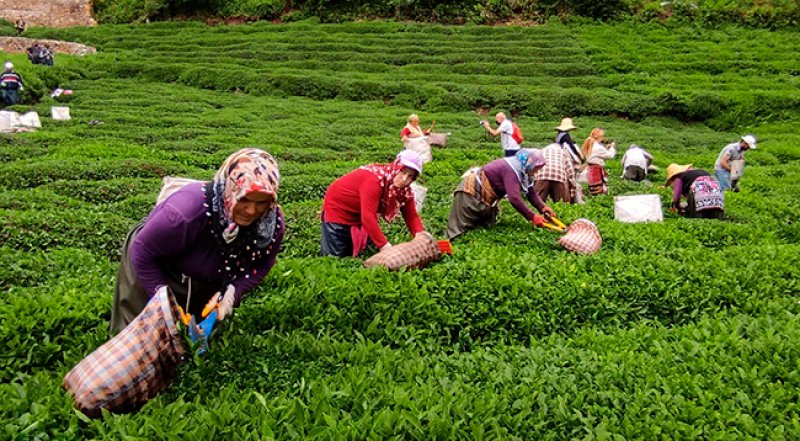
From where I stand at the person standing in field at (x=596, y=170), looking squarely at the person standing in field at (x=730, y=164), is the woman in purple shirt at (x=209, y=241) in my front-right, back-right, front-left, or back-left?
back-right

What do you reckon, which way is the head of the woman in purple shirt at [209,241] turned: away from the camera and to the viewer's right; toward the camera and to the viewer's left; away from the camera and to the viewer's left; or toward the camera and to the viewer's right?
toward the camera and to the viewer's right

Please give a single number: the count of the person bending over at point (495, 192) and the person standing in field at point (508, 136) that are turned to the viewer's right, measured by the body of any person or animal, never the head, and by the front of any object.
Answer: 1

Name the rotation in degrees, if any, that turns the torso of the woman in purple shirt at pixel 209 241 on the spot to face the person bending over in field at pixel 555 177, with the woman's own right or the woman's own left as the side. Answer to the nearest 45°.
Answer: approximately 90° to the woman's own left

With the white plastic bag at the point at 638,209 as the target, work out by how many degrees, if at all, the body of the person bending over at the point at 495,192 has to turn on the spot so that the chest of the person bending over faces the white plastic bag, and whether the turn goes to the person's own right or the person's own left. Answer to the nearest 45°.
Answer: approximately 45° to the person's own left

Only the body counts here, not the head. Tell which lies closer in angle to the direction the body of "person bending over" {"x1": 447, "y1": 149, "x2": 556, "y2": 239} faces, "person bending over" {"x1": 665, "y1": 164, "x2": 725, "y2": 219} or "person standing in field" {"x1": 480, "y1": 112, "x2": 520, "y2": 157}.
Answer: the person bending over

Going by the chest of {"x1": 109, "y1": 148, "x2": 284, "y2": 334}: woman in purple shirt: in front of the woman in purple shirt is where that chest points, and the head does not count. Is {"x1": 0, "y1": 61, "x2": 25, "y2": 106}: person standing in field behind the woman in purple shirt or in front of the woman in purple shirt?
behind

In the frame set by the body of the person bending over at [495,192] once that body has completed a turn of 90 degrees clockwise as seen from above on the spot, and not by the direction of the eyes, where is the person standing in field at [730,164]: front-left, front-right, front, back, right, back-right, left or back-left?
back-left

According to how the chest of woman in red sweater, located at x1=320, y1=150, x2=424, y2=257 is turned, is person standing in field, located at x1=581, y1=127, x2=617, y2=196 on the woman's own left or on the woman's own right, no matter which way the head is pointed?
on the woman's own left

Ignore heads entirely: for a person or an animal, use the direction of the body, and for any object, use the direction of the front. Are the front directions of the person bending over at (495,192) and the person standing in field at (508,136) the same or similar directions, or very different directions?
very different directions

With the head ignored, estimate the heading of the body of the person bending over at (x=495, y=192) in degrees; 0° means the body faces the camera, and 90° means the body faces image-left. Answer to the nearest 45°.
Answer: approximately 270°

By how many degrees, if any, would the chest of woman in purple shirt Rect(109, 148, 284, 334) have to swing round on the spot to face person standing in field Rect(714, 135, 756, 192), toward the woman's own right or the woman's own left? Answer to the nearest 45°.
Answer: approximately 90° to the woman's own left

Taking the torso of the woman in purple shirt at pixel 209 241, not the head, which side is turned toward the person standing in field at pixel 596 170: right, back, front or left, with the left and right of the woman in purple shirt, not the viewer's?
left
